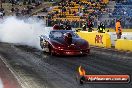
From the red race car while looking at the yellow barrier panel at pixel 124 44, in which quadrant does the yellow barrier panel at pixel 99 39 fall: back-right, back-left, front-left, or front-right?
front-left

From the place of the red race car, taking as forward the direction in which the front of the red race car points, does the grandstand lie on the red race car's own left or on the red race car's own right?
on the red race car's own left

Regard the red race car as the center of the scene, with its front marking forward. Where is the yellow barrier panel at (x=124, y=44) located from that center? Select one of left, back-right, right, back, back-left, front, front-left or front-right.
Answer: left
